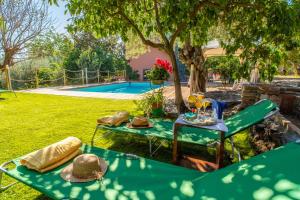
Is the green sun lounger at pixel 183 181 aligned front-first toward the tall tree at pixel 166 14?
no

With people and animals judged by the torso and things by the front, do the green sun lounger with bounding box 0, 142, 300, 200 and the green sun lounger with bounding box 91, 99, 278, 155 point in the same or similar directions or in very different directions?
same or similar directions

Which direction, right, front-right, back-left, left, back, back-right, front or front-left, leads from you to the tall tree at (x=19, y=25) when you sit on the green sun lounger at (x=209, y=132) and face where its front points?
front-right

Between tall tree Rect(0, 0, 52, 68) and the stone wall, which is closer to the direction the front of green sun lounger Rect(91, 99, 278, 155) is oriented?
the tall tree

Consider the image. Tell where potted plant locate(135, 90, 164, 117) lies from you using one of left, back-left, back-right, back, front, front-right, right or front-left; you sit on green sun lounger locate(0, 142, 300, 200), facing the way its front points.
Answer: right

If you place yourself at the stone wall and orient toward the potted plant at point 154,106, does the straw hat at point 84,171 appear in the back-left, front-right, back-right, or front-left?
front-left

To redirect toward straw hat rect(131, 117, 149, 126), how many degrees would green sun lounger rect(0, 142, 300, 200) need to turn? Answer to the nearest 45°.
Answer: approximately 90° to its right

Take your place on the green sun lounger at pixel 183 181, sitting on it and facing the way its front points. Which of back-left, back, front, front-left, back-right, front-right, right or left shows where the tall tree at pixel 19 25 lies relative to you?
front-right

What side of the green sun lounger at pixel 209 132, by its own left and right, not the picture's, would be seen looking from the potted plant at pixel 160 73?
right

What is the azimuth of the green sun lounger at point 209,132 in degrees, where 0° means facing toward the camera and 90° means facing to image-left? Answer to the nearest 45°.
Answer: approximately 90°

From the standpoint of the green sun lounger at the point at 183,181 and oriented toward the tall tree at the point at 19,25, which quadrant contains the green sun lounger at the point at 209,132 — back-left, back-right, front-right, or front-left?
front-right

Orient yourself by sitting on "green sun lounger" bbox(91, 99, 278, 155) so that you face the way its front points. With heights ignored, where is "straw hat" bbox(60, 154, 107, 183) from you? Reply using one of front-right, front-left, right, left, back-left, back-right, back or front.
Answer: front-left

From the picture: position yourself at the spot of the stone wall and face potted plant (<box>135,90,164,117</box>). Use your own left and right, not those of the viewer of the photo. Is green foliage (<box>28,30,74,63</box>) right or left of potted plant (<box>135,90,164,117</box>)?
right
